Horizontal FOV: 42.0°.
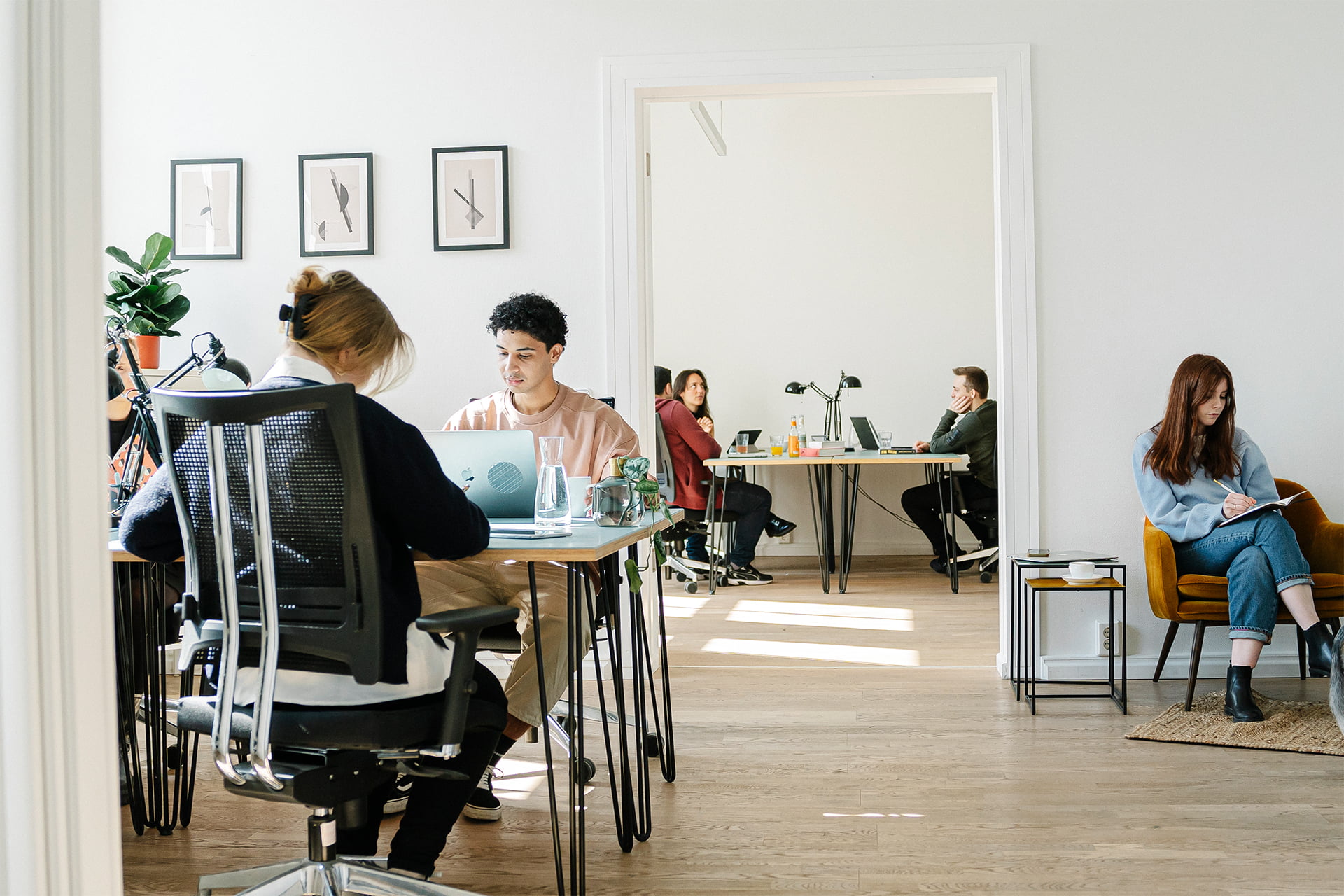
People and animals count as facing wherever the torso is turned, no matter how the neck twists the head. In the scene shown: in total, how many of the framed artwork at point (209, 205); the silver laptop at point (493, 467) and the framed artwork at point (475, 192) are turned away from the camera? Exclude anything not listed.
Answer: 1

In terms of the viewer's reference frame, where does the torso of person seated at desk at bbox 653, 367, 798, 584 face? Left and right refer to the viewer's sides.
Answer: facing to the right of the viewer

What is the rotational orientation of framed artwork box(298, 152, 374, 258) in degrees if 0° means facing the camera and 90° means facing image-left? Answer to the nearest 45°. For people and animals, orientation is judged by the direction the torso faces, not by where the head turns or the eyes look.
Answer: approximately 0°

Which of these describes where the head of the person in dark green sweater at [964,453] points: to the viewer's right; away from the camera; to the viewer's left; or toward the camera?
to the viewer's left

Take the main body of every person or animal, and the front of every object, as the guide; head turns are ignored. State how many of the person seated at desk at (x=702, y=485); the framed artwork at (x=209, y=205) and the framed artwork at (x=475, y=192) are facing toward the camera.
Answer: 2

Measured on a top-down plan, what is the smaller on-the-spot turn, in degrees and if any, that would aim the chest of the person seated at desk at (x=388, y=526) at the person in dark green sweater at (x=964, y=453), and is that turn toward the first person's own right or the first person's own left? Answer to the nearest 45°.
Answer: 0° — they already face them

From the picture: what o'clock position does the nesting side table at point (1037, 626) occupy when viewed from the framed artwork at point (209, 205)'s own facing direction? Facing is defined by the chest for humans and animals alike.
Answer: The nesting side table is roughly at 10 o'clock from the framed artwork.

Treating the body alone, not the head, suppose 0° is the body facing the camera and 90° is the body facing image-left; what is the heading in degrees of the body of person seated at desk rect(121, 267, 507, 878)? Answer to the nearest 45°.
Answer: approximately 225°

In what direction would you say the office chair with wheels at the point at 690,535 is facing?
to the viewer's right

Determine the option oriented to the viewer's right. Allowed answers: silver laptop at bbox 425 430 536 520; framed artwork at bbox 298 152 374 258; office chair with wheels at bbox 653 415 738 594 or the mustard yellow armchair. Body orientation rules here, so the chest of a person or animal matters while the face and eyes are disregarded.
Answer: the office chair with wheels

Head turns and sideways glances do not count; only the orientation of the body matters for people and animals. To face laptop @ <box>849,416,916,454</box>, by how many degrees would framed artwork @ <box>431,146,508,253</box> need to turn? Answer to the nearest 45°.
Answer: approximately 135° to its left

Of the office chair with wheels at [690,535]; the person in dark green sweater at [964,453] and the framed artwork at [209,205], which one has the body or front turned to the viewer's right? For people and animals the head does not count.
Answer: the office chair with wheels

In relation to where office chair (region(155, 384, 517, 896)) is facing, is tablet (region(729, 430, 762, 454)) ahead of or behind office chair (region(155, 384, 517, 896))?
ahead
